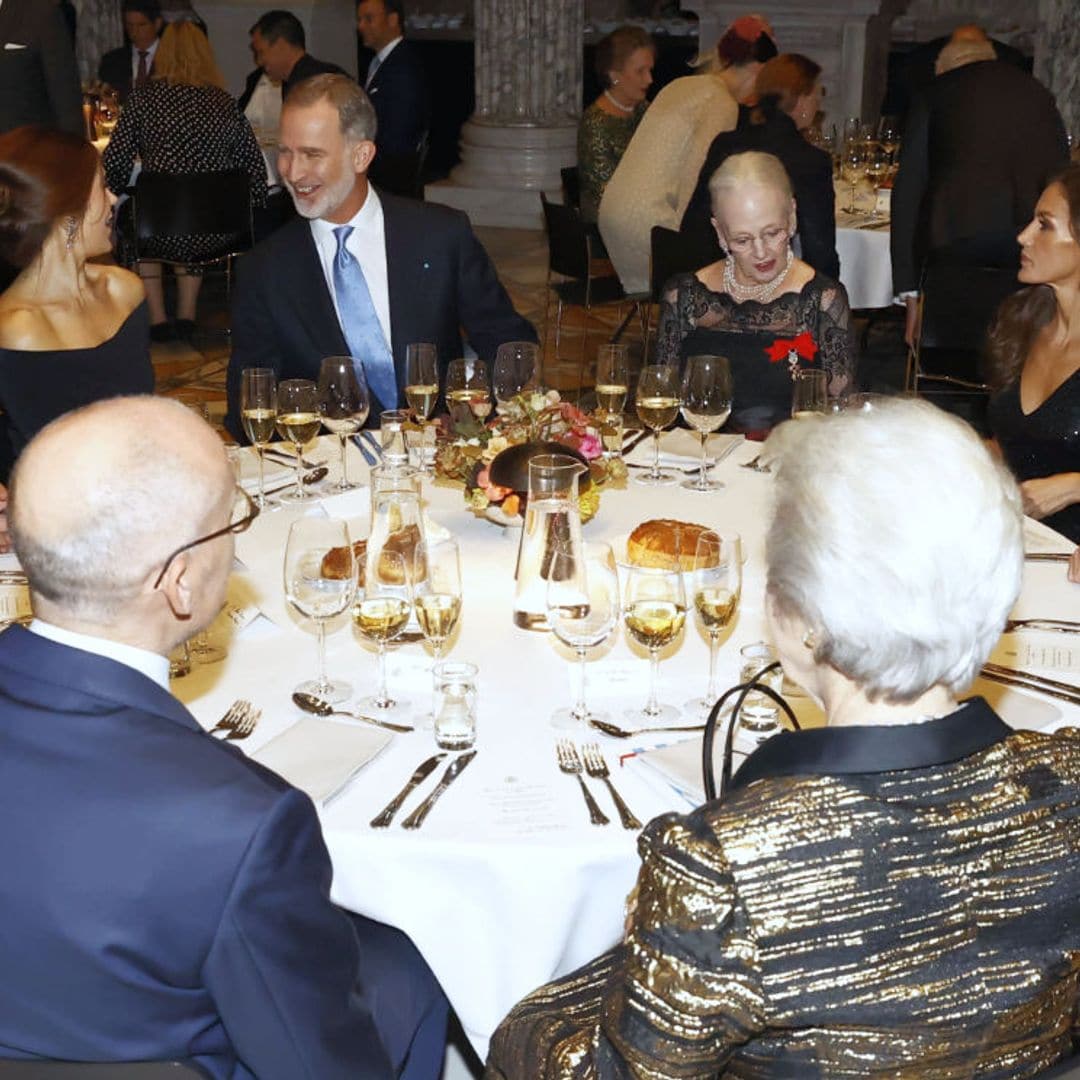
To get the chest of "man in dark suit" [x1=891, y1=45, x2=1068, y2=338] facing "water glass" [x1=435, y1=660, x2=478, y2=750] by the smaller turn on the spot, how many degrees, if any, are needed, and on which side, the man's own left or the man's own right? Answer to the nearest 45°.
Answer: approximately 180°

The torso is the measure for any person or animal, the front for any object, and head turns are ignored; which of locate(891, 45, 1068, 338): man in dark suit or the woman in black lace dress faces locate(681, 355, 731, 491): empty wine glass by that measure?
the woman in black lace dress

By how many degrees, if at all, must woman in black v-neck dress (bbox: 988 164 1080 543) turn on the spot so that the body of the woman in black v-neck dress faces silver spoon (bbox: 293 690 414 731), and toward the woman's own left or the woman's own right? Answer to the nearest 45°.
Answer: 0° — they already face it

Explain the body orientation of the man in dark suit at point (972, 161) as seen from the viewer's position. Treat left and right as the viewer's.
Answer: facing away from the viewer

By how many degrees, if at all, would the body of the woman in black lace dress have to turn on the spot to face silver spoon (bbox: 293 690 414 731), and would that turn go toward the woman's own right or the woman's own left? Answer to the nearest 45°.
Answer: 0° — they already face it

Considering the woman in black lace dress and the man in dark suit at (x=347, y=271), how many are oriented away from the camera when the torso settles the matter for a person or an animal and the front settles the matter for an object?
0

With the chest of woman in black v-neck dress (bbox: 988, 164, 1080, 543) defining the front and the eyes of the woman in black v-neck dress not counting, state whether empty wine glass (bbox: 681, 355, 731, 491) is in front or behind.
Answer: in front

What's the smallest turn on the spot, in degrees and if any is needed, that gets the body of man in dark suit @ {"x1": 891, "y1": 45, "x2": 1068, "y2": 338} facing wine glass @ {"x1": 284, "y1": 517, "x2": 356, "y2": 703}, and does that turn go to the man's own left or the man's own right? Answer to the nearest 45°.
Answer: approximately 180°

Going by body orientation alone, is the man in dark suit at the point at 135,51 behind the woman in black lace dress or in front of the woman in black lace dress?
behind

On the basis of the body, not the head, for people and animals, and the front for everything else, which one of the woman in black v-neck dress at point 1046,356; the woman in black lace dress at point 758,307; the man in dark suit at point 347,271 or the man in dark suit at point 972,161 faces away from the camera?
the man in dark suit at point 972,161

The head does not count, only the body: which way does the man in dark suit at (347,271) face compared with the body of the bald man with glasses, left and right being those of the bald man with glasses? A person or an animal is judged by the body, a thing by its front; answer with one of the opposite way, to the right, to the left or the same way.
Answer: the opposite way

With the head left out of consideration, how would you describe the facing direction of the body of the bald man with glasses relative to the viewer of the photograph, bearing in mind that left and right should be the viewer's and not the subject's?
facing away from the viewer and to the right of the viewer

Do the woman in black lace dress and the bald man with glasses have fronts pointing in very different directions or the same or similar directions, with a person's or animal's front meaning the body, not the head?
very different directions
